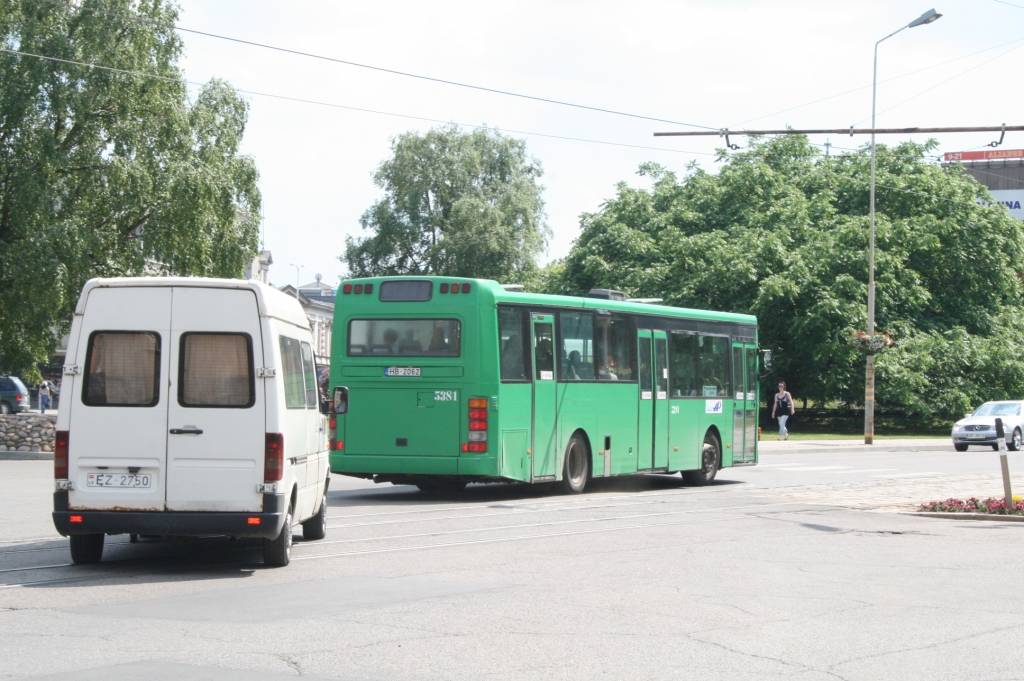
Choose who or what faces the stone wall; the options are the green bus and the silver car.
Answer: the silver car

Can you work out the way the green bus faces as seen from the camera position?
facing away from the viewer and to the right of the viewer

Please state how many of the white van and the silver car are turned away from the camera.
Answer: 1

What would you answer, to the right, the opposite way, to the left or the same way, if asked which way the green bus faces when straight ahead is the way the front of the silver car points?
the opposite way

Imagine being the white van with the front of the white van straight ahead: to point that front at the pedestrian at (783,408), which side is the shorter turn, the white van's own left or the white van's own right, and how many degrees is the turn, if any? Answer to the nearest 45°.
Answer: approximately 45° to the white van's own right

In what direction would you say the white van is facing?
away from the camera

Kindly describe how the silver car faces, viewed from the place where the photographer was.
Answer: facing the viewer and to the left of the viewer

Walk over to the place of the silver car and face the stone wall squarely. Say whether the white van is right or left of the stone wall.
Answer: left

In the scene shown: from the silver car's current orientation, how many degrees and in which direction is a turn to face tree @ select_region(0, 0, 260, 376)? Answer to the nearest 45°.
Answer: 0° — it already faces it

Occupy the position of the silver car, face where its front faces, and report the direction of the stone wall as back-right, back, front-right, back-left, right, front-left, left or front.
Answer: front

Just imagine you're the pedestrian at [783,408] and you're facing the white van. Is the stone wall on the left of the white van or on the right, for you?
right

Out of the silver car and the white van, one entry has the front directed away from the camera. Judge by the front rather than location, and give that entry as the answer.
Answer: the white van

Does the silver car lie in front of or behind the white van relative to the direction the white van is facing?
in front

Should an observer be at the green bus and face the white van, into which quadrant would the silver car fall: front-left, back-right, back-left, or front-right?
back-left

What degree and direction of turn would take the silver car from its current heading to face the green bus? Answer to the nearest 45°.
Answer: approximately 45° to its left

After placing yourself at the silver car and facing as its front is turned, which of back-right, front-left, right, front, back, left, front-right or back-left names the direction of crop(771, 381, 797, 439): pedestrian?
front-right

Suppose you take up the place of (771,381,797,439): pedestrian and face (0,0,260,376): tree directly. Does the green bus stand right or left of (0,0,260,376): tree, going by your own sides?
left
